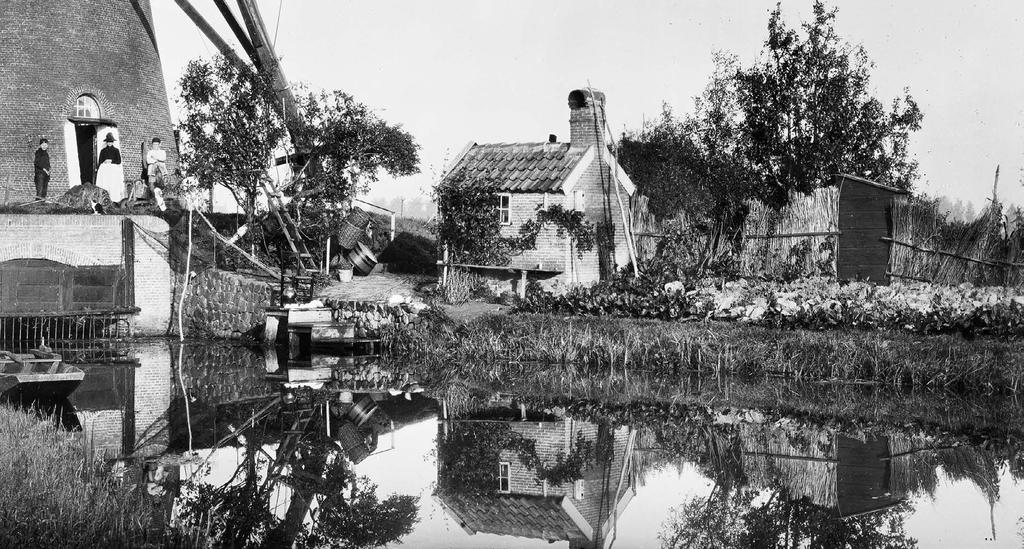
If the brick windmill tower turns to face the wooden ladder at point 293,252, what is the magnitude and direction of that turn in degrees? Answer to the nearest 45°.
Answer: approximately 45° to its left

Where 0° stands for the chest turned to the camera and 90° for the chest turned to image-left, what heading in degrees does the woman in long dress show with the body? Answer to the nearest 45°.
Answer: approximately 0°

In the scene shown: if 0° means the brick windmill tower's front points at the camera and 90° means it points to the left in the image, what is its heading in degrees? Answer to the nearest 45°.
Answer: approximately 0°

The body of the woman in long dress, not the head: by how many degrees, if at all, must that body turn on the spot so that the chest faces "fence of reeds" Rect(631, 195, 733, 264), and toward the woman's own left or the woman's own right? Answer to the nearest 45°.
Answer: approximately 45° to the woman's own left

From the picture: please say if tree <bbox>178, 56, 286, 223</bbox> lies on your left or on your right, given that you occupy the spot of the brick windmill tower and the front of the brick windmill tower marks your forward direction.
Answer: on your left

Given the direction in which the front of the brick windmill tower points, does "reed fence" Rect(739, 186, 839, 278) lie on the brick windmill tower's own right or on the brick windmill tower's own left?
on the brick windmill tower's own left
